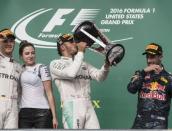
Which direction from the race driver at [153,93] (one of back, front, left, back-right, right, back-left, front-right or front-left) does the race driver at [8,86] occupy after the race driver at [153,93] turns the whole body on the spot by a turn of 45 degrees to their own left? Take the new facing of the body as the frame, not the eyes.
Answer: back-right

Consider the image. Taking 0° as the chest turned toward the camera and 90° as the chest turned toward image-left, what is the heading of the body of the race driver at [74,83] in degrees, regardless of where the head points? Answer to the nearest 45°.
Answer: approximately 315°

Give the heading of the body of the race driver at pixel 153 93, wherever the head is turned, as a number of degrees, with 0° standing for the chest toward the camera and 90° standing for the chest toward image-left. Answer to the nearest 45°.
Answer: approximately 0°

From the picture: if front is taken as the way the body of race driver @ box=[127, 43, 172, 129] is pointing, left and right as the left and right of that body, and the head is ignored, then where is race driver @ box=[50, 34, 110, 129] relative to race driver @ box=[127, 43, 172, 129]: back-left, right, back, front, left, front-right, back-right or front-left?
right

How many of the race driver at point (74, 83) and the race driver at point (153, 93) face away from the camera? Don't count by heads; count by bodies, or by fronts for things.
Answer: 0

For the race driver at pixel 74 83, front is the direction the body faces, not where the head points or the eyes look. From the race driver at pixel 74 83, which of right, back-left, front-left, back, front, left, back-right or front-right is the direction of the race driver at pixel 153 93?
front-left

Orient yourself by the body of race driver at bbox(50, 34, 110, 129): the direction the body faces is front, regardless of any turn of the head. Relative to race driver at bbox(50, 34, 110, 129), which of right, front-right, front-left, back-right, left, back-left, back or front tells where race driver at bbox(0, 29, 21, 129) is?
back-right
